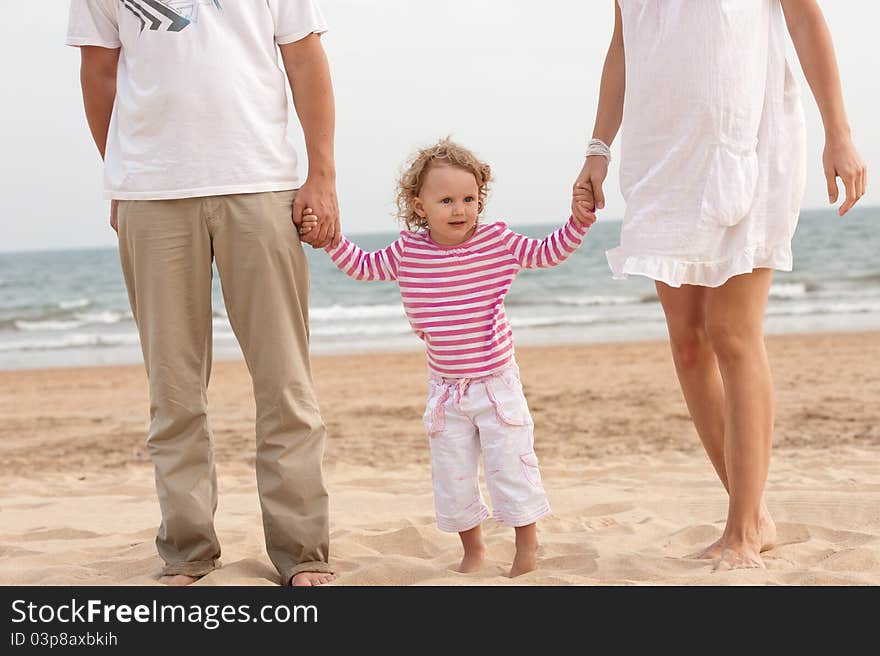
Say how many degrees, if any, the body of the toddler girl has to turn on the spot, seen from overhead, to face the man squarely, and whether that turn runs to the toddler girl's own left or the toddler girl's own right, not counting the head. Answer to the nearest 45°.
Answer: approximately 90° to the toddler girl's own right

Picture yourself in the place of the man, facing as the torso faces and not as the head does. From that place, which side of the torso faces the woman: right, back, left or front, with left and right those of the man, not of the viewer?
left

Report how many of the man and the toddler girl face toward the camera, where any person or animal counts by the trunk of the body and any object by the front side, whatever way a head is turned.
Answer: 2

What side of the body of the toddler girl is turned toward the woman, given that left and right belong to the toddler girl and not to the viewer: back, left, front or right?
left

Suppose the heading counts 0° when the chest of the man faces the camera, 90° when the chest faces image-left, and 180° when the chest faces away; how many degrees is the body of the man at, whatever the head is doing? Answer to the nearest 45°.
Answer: approximately 0°

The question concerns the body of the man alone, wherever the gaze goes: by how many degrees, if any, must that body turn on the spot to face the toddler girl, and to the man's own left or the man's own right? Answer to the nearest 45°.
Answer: approximately 90° to the man's own left
